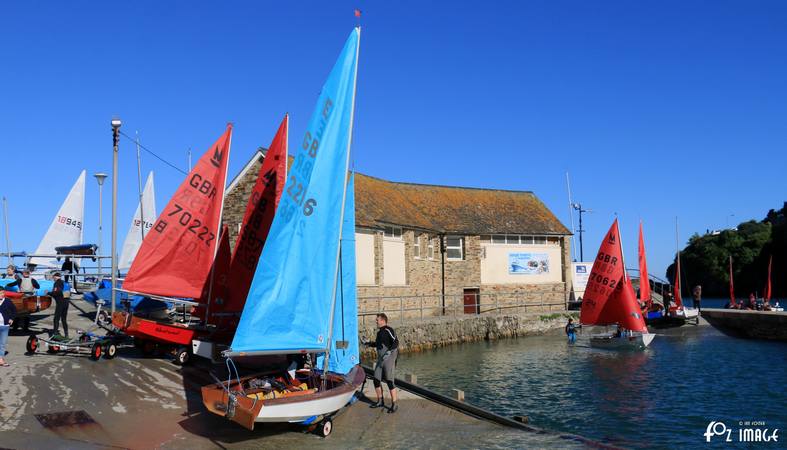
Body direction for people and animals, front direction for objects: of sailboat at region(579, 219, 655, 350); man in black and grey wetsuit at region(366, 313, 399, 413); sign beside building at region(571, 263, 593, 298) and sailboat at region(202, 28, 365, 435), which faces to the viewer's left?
the man in black and grey wetsuit

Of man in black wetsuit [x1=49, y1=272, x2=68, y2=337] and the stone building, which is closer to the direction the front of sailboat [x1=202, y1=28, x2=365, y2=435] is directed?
the stone building

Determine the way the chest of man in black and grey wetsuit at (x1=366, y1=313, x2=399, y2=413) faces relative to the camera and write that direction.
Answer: to the viewer's left

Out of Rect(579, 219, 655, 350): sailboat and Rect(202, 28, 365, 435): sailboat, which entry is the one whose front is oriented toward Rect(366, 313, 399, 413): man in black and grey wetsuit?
Rect(202, 28, 365, 435): sailboat

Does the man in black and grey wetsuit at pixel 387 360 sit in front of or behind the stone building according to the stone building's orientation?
in front
